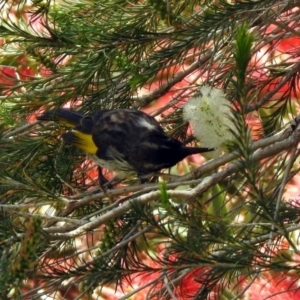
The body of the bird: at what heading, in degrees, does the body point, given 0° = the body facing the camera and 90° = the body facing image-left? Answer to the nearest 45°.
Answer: approximately 270°
